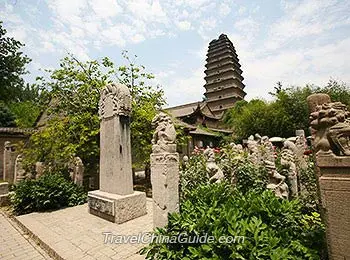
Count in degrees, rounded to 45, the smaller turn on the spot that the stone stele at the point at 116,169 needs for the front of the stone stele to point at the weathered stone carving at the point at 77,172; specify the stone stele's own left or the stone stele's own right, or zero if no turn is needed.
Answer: approximately 90° to the stone stele's own right

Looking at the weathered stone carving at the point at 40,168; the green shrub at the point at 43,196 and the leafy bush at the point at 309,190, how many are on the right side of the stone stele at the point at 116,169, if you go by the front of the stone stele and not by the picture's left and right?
2

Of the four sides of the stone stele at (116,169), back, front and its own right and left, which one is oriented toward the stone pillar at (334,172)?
left

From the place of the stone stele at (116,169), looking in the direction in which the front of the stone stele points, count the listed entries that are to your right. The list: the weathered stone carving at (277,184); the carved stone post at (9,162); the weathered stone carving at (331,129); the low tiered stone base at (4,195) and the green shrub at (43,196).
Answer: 3

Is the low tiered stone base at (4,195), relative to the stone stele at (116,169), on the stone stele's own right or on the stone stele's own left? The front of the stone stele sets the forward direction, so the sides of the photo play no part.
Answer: on the stone stele's own right

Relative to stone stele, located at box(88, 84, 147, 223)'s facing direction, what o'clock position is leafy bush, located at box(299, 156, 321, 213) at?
The leafy bush is roughly at 8 o'clock from the stone stele.

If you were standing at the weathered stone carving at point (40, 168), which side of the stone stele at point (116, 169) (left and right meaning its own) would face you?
right

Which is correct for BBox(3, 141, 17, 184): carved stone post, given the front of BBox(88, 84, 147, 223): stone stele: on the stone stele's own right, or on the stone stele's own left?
on the stone stele's own right

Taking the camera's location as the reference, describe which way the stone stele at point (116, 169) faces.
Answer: facing the viewer and to the left of the viewer

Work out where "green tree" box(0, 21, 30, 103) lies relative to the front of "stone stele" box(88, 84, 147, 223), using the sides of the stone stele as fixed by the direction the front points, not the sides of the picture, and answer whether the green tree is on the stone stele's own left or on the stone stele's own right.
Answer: on the stone stele's own right

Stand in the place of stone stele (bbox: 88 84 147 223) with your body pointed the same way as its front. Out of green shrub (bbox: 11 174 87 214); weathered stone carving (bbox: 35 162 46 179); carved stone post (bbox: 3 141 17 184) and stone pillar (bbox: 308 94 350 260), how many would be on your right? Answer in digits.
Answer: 3

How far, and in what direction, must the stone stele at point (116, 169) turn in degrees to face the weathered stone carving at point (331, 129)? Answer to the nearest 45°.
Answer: approximately 90° to its left
